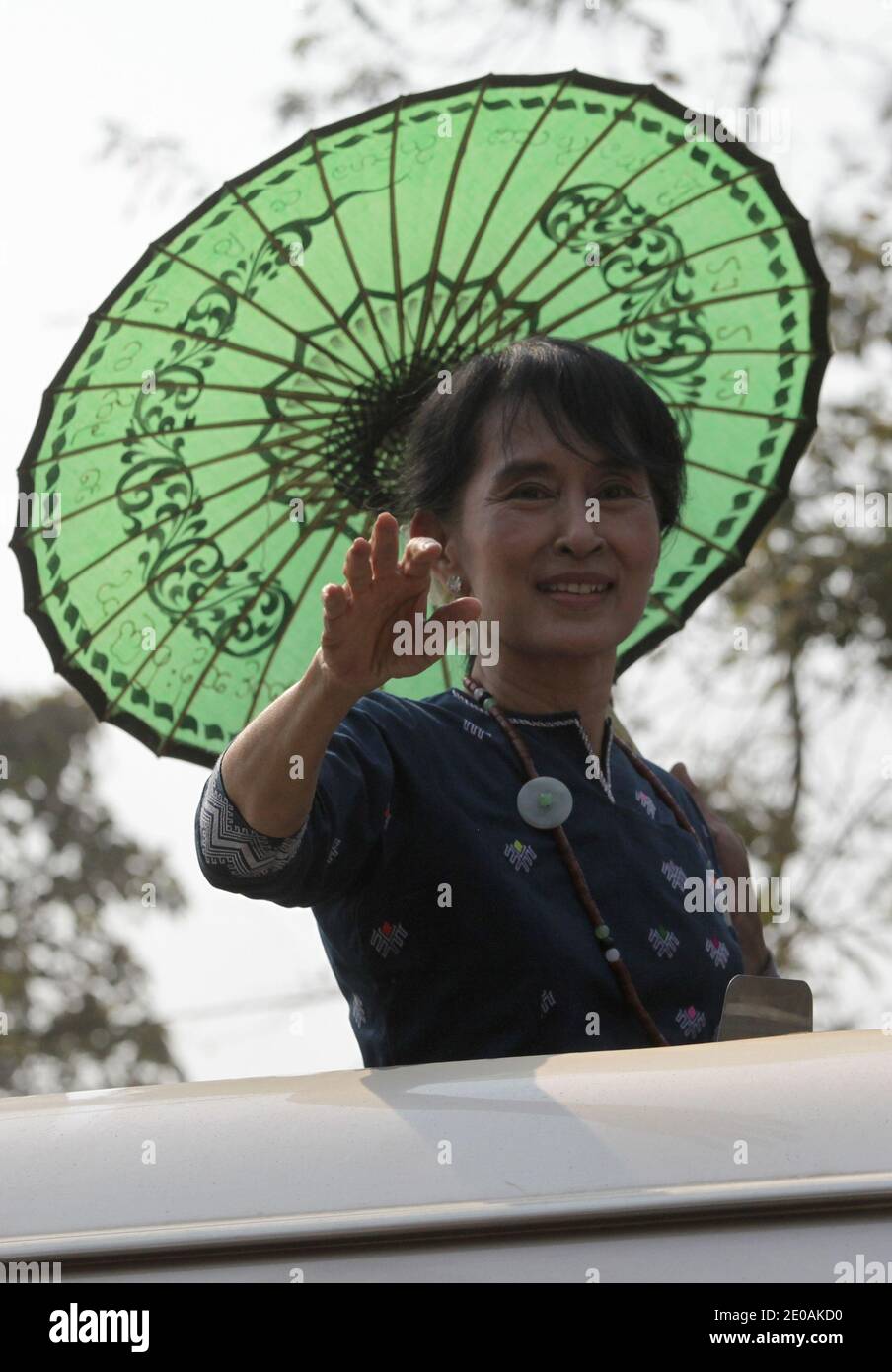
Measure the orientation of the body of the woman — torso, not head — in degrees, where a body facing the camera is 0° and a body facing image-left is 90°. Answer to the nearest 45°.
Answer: approximately 315°
